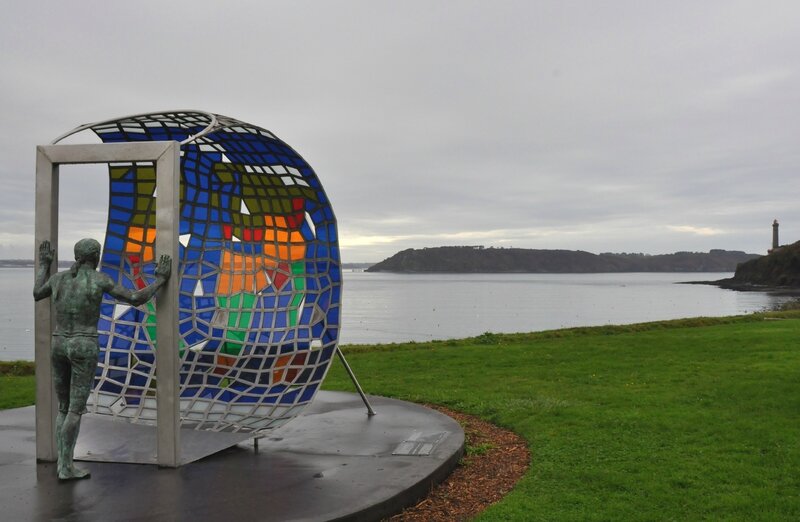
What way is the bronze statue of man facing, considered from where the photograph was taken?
facing away from the viewer and to the right of the viewer

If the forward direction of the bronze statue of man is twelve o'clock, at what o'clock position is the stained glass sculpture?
The stained glass sculpture is roughly at 12 o'clock from the bronze statue of man.
